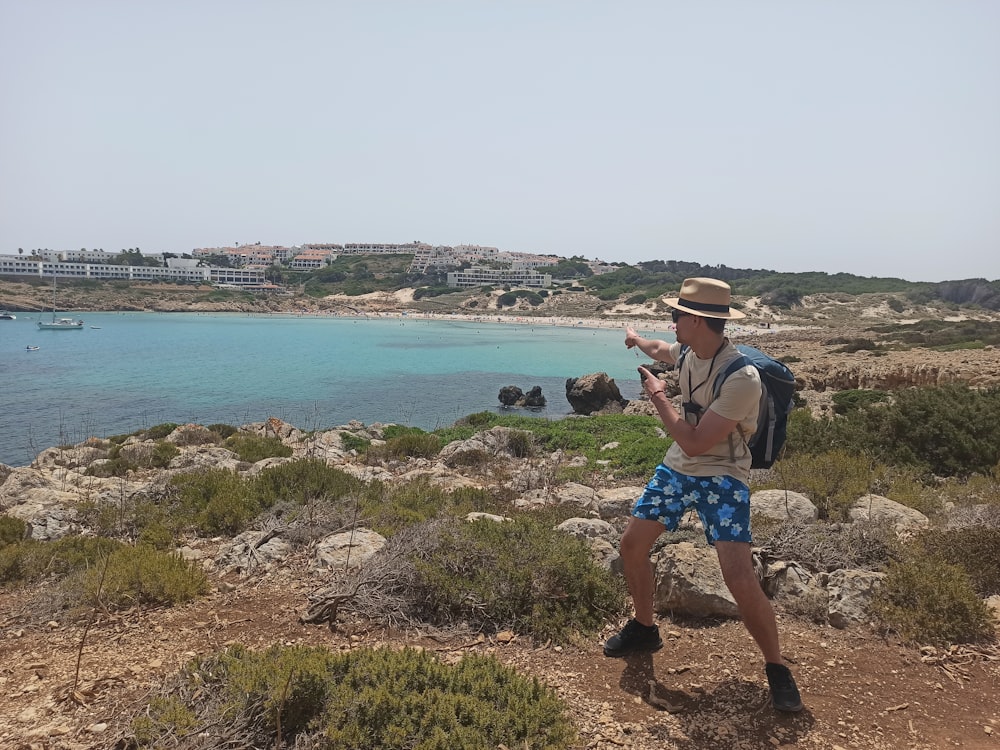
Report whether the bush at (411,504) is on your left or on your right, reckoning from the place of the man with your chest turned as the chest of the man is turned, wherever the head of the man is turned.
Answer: on your right

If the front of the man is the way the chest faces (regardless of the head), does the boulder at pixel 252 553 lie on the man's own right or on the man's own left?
on the man's own right

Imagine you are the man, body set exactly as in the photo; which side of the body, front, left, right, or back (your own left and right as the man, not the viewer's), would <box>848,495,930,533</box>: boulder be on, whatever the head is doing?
back

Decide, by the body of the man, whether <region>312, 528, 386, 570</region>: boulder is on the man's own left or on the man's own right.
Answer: on the man's own right

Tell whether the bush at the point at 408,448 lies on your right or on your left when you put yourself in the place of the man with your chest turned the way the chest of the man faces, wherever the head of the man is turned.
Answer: on your right

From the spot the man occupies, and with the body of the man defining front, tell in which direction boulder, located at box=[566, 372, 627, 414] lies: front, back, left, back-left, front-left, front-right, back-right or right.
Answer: back-right

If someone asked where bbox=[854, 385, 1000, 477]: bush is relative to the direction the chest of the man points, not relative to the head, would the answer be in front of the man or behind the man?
behind

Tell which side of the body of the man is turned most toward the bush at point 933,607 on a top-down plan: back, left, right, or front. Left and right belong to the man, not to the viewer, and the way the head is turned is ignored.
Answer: back

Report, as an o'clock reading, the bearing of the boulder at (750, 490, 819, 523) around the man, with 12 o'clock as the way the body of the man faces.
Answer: The boulder is roughly at 5 o'clock from the man.

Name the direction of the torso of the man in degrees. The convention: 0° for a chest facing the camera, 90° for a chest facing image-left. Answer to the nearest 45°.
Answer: approximately 45°
